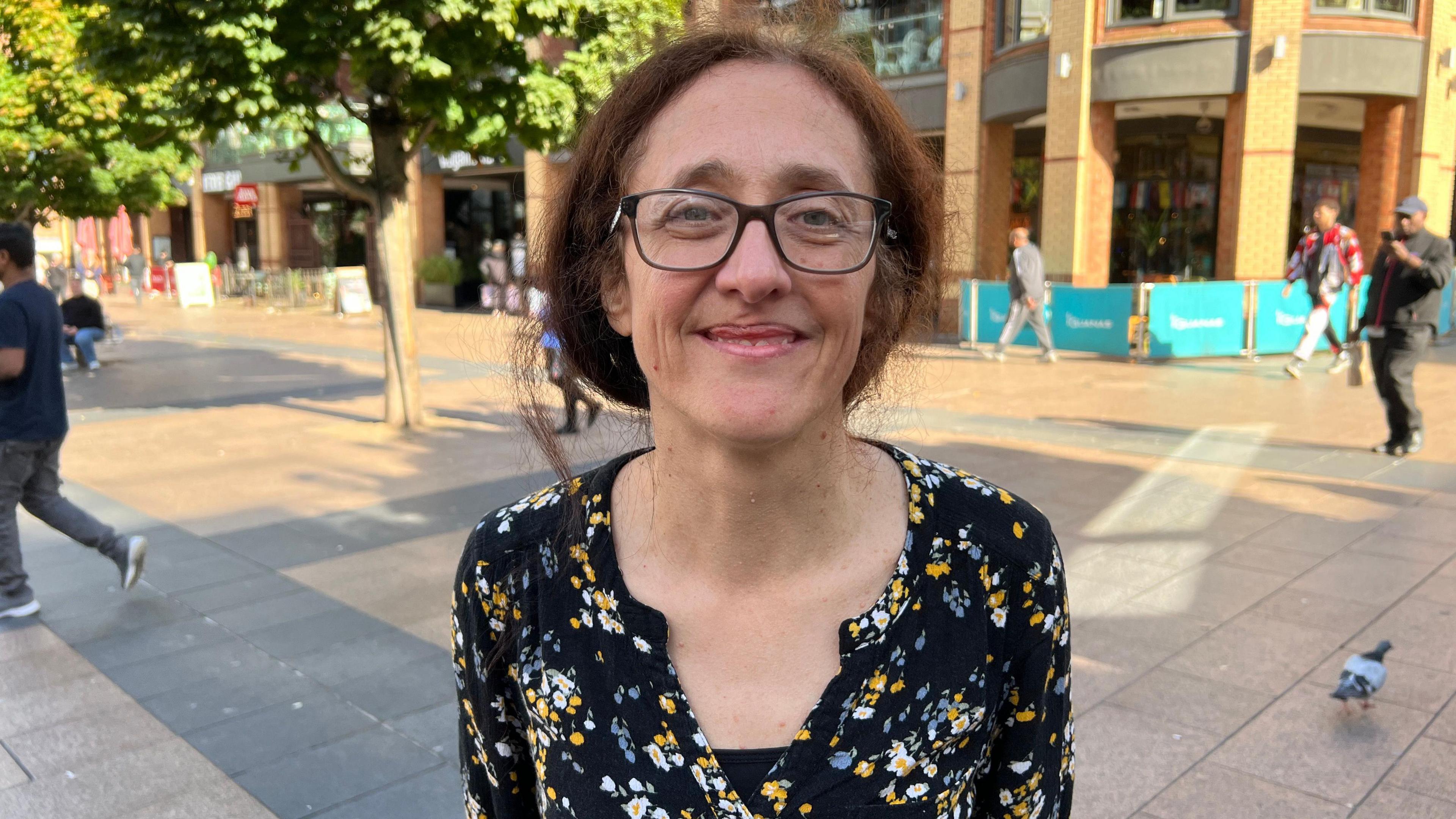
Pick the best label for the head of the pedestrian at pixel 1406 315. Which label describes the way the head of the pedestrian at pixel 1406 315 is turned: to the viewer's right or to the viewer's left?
to the viewer's left

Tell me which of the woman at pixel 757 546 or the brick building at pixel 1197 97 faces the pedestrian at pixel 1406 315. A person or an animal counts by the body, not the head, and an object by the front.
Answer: the brick building

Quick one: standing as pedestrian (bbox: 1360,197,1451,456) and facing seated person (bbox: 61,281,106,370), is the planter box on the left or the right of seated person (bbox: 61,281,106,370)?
right

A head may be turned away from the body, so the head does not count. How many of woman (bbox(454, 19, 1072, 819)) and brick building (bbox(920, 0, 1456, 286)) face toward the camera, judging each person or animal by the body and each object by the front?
2

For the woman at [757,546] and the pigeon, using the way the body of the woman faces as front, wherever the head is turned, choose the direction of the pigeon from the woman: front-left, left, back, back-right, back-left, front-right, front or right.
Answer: back-left

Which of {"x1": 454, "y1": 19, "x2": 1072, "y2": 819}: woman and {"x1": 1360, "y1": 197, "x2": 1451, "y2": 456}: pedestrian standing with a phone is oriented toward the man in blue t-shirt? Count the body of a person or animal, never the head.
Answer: the pedestrian standing with a phone

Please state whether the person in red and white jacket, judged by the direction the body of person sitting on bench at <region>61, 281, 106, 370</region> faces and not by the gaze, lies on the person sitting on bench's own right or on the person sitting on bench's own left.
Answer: on the person sitting on bench's own left
